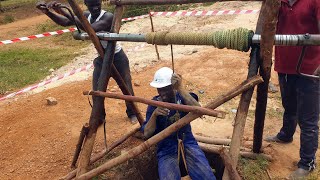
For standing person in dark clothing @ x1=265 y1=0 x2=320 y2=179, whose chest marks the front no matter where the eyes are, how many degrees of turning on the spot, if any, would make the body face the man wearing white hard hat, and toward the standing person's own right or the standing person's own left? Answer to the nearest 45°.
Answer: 0° — they already face them

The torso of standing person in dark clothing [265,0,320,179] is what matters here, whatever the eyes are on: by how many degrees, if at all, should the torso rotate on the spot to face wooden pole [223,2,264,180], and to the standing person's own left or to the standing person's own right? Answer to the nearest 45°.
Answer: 0° — they already face it

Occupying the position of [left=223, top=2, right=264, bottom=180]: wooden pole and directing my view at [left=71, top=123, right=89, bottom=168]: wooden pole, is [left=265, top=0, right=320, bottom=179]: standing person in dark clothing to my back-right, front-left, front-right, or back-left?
back-right

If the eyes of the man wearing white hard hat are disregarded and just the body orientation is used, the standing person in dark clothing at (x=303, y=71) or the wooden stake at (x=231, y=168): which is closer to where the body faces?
the wooden stake

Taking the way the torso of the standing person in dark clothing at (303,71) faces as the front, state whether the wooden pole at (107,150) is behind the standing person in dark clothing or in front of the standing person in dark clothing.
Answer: in front

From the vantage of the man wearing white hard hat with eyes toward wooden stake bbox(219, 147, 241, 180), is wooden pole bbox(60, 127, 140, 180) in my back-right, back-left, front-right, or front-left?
back-right

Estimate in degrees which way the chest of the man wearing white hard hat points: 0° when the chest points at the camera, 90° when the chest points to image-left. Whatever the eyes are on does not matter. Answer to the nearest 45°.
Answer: approximately 0°

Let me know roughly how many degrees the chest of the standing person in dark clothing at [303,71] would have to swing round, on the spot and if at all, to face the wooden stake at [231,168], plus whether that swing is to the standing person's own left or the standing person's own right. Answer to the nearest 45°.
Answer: approximately 45° to the standing person's own left

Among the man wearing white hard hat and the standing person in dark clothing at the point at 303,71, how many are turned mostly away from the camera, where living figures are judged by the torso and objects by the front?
0

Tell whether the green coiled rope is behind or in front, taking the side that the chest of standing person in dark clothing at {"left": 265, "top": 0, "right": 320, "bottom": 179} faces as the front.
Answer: in front
